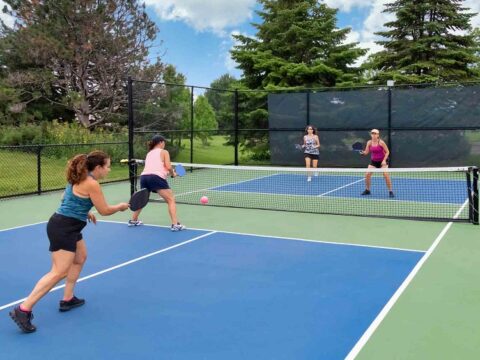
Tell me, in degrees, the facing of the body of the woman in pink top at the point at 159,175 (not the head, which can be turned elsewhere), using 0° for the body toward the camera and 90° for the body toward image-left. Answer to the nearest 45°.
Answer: approximately 225°

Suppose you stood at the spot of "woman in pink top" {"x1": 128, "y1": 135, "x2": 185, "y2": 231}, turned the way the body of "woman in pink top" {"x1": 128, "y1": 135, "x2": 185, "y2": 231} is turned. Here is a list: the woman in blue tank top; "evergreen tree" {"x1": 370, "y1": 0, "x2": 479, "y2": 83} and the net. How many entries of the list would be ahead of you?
2

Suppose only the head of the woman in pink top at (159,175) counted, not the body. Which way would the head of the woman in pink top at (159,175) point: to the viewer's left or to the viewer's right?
to the viewer's right

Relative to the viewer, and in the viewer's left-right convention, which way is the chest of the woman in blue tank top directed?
facing away from the viewer and to the right of the viewer

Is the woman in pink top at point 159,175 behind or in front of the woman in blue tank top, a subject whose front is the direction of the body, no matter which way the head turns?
in front

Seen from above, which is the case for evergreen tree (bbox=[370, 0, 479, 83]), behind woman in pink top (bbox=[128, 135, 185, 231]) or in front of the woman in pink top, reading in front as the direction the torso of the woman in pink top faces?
in front

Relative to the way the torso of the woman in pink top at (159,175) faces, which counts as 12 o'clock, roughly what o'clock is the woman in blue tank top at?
The woman in blue tank top is roughly at 5 o'clock from the woman in pink top.

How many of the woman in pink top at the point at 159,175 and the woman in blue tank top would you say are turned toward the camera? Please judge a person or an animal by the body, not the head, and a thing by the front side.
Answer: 0

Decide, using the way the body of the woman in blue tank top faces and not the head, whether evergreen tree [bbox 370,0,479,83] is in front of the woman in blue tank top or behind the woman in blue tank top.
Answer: in front
